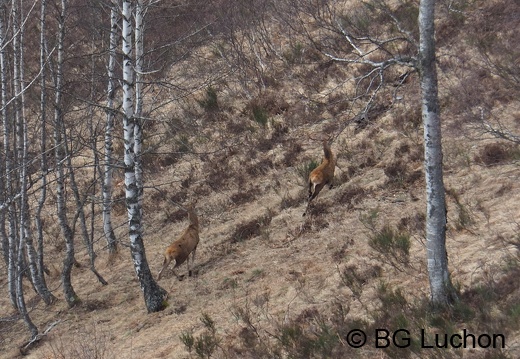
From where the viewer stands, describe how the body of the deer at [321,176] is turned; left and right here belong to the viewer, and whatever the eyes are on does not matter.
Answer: facing away from the viewer and to the right of the viewer

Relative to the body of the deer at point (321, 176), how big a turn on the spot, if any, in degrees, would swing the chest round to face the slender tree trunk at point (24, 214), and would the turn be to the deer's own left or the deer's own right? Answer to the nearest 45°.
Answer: approximately 135° to the deer's own left

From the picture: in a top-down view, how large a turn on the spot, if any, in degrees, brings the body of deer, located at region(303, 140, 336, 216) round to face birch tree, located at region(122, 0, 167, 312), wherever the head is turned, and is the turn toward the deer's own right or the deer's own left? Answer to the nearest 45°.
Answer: approximately 180°

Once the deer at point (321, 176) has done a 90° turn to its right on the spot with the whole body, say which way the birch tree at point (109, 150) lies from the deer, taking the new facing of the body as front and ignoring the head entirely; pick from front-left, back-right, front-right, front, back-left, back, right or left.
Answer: back-right

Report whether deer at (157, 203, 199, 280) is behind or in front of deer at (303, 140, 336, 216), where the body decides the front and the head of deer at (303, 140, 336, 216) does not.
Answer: behind

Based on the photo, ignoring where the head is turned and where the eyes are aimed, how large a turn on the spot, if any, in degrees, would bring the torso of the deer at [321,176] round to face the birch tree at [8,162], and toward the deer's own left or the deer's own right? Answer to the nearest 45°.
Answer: approximately 180°

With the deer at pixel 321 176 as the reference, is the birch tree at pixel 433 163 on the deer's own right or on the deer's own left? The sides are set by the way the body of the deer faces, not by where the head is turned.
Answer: on the deer's own right

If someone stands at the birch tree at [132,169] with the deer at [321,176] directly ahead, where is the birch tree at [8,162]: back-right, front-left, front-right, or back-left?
back-left
